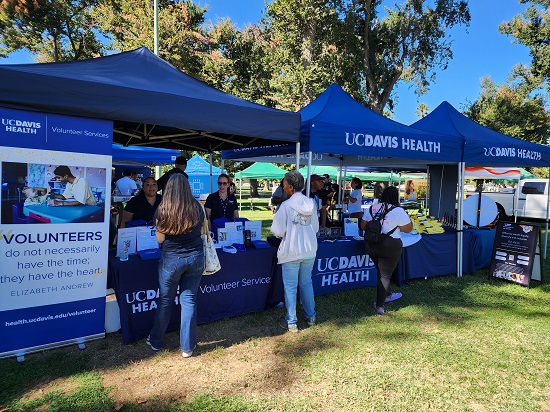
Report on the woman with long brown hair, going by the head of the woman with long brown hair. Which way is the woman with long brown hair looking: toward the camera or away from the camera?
away from the camera

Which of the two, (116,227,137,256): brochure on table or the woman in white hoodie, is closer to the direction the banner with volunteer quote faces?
the woman in white hoodie

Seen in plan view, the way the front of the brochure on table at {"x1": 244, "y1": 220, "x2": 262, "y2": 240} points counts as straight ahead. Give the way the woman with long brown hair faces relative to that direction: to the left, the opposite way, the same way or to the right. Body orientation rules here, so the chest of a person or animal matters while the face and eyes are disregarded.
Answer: the opposite way

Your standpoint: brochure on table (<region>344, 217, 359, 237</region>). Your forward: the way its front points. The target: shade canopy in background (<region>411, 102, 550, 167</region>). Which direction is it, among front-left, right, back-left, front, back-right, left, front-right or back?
back-left

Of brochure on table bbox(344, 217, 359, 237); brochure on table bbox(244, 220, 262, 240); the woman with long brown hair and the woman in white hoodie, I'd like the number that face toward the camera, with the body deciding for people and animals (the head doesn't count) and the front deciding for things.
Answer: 2

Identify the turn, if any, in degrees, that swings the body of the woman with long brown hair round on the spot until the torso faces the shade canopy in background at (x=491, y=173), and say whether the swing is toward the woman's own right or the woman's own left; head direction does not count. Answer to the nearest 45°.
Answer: approximately 45° to the woman's own right

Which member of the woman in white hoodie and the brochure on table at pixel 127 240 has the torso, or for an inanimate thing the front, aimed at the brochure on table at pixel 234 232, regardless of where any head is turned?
the woman in white hoodie

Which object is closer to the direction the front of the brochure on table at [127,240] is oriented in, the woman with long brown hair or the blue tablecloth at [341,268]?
the woman with long brown hair

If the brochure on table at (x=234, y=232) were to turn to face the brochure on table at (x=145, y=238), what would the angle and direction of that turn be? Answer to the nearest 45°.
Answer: approximately 45° to its right

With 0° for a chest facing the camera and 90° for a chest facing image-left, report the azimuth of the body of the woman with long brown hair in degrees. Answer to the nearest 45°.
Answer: approximately 180°
